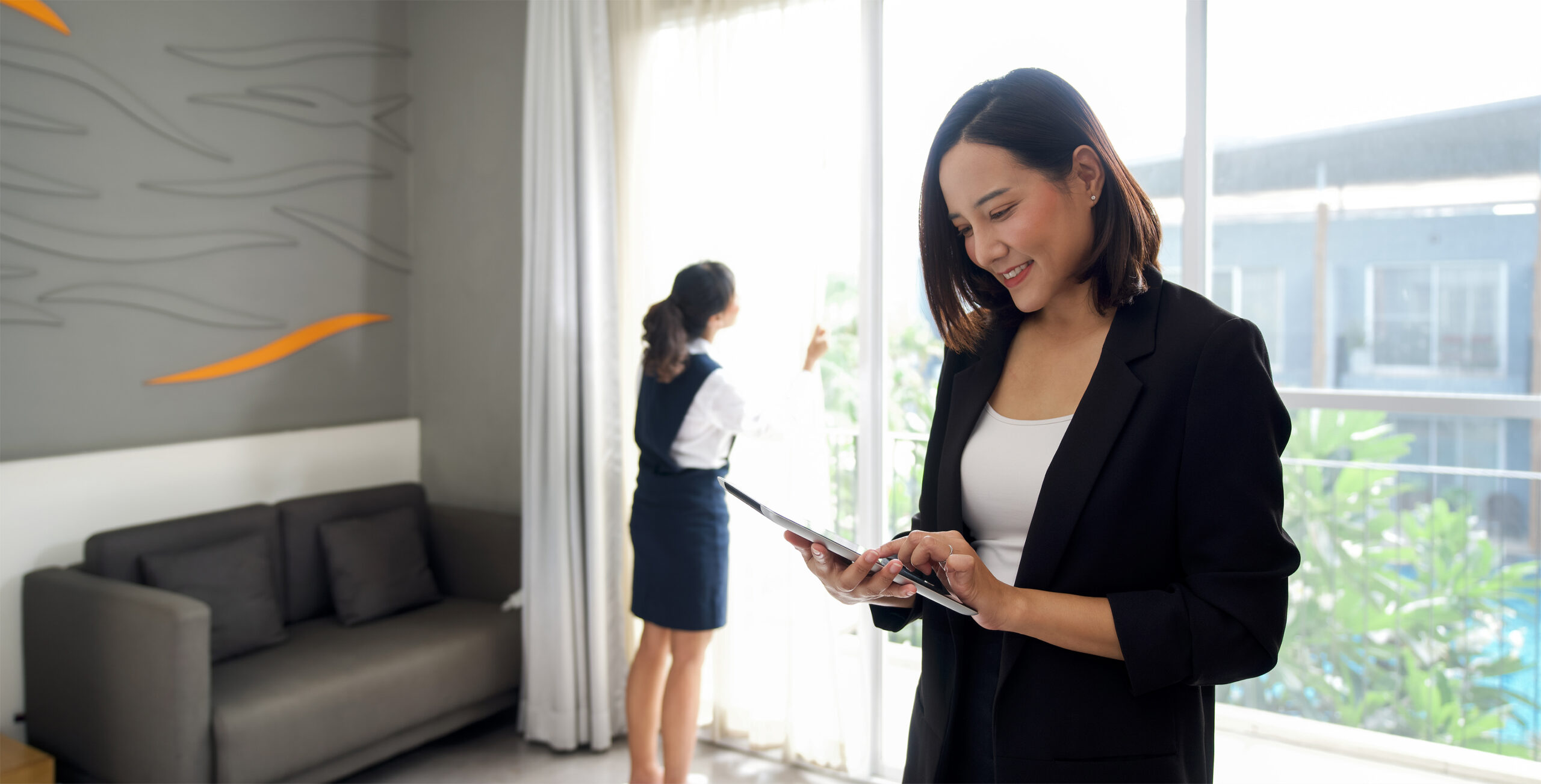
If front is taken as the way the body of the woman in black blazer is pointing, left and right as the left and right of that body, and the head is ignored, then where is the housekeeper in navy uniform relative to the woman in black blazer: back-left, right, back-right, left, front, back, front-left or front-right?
right

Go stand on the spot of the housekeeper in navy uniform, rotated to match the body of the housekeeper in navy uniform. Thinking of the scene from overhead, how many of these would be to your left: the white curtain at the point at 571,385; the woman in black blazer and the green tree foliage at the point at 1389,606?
1

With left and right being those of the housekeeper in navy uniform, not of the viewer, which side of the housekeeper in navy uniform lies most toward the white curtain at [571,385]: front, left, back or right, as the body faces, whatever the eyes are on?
left

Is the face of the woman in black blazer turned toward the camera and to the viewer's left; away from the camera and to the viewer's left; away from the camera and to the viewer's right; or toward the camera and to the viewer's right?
toward the camera and to the viewer's left

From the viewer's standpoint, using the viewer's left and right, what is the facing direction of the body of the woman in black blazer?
facing the viewer and to the left of the viewer

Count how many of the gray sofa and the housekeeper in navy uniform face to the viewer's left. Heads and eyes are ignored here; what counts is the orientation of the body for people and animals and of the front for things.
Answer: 0

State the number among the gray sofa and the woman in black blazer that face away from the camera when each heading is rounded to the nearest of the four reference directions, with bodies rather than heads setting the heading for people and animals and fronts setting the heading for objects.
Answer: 0

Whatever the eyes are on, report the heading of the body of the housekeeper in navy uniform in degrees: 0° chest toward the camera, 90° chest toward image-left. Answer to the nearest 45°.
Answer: approximately 225°

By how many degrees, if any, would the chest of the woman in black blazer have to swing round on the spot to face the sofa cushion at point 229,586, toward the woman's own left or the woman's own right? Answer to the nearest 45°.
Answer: approximately 90° to the woman's own right

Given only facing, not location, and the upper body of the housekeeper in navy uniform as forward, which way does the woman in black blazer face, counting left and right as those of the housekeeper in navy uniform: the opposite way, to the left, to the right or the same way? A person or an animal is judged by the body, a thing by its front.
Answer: the opposite way
